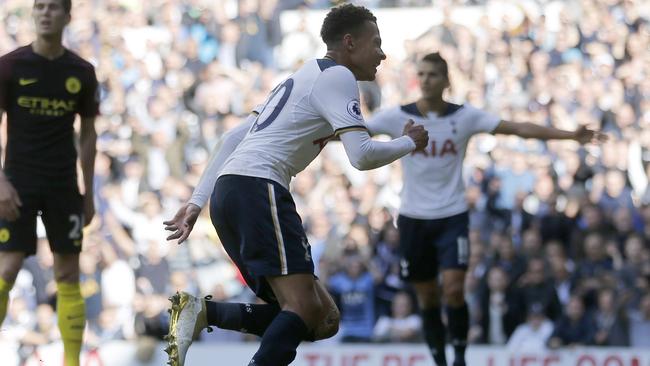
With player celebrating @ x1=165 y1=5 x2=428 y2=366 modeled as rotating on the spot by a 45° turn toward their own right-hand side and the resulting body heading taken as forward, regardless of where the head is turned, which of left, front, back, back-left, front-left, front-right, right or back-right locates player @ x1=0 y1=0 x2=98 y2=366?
back

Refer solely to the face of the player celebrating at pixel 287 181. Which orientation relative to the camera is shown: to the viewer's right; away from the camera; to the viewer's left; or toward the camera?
to the viewer's right

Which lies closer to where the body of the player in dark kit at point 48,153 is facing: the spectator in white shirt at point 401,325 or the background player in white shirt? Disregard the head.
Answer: the background player in white shirt

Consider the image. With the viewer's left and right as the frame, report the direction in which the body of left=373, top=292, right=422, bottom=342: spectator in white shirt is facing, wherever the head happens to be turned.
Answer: facing the viewer

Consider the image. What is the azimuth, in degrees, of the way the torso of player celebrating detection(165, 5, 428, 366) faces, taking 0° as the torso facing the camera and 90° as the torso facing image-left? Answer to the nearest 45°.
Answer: approximately 270°

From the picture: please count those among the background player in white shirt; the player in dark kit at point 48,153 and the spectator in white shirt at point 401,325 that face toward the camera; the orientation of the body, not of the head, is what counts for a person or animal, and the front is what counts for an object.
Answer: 3

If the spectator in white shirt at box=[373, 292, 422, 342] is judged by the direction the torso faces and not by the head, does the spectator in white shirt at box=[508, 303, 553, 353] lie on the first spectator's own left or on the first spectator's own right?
on the first spectator's own left

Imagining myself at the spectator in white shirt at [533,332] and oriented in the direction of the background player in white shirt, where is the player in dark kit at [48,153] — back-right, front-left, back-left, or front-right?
front-right

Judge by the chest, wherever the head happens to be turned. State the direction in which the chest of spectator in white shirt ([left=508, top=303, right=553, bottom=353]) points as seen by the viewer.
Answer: toward the camera

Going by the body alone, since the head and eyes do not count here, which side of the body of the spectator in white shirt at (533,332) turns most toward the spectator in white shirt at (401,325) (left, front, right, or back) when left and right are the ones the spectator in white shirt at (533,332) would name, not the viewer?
right

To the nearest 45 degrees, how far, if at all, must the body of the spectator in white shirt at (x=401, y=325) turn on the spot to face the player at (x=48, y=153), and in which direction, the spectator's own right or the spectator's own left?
approximately 45° to the spectator's own right

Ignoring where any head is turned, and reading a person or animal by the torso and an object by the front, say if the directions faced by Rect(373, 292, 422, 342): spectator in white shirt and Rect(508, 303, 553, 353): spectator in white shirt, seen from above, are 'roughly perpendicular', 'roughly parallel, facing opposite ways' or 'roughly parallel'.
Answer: roughly parallel

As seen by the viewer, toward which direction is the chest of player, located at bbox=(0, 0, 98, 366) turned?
toward the camera

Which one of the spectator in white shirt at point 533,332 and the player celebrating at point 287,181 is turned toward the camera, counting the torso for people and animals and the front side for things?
the spectator in white shirt

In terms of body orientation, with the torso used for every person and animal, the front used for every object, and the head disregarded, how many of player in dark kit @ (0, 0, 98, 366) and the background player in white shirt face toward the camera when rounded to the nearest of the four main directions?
2
